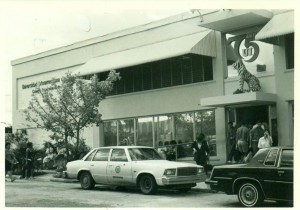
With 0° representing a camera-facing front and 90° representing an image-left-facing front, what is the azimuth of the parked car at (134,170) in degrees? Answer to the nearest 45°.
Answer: approximately 315°

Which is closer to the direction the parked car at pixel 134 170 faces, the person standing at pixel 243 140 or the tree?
the person standing

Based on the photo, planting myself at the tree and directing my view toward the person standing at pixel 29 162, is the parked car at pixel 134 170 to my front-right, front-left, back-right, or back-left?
back-left

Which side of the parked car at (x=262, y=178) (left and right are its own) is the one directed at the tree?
back

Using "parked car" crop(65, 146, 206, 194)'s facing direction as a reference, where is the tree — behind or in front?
behind

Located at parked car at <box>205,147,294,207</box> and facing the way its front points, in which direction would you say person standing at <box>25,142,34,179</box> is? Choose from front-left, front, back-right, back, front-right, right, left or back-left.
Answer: back

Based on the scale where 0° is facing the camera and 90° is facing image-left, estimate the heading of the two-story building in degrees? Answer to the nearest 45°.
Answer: approximately 45°

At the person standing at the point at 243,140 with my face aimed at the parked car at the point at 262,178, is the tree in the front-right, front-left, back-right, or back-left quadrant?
back-right

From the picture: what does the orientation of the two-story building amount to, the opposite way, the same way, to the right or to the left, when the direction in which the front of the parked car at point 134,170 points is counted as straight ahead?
to the right

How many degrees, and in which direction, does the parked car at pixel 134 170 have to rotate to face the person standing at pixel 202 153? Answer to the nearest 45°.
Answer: approximately 90° to its left

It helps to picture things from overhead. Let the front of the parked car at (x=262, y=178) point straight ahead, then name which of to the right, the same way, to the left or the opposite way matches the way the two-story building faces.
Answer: to the right

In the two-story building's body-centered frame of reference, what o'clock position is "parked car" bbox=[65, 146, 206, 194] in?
The parked car is roughly at 11 o'clock from the two-story building.
